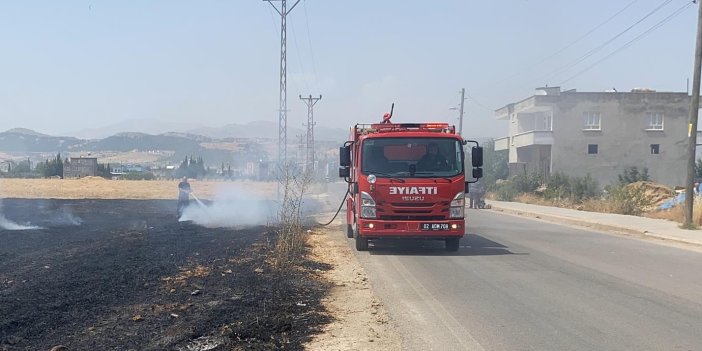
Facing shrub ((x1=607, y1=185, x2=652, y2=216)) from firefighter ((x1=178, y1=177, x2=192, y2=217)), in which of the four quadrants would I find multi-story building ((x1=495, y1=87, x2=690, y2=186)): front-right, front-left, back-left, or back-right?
front-left

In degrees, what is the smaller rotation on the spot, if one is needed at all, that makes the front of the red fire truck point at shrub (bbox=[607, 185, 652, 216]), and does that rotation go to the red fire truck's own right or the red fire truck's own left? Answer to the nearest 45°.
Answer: approximately 135° to the red fire truck's own left

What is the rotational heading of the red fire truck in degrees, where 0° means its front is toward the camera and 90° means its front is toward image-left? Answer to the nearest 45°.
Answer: approximately 0°

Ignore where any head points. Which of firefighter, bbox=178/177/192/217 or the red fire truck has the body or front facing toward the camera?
the red fire truck

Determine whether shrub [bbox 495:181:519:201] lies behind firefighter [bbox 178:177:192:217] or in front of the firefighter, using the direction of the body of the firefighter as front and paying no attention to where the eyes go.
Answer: in front

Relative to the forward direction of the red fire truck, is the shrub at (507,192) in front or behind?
behind

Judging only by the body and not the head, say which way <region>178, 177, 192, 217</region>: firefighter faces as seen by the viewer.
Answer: to the viewer's right

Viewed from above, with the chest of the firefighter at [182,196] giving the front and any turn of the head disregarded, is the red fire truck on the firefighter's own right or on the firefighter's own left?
on the firefighter's own right

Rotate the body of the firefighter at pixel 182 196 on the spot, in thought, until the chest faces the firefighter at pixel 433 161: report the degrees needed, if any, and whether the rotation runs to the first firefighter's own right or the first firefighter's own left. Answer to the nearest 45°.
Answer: approximately 45° to the first firefighter's own right
